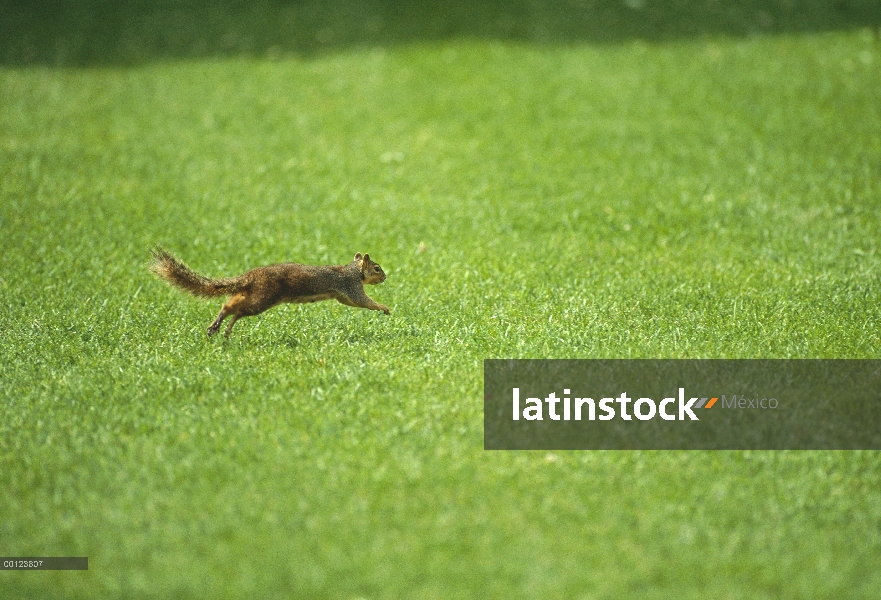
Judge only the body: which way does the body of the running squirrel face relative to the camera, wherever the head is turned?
to the viewer's right
